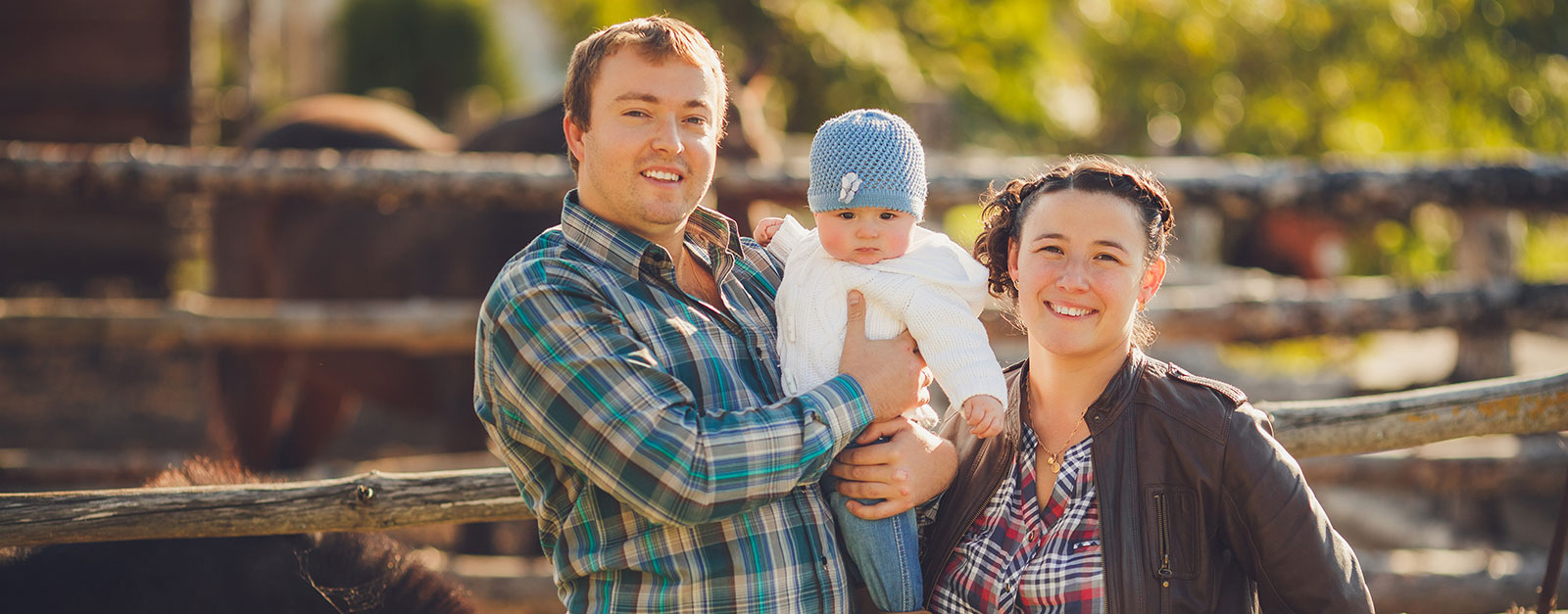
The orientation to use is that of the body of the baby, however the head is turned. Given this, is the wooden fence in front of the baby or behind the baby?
behind

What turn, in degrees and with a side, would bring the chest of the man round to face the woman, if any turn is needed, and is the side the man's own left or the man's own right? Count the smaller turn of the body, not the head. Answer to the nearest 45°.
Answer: approximately 45° to the man's own left

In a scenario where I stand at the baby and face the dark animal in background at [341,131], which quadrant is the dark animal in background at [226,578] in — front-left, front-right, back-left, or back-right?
front-left

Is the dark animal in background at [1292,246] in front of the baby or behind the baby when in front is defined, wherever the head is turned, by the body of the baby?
behind

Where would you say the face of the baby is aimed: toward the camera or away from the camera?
toward the camera

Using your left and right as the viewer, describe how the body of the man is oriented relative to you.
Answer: facing the viewer and to the right of the viewer

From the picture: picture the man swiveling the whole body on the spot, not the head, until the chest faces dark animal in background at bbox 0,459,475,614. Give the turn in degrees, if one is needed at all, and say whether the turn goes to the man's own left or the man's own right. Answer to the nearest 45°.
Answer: approximately 180°

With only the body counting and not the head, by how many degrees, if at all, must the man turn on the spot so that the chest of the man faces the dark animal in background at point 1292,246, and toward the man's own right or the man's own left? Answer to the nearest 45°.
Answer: approximately 90° to the man's own left

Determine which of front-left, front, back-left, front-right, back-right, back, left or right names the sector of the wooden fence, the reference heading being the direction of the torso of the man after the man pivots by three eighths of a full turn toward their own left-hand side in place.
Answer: front

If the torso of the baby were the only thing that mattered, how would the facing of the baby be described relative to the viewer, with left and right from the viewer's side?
facing the viewer
